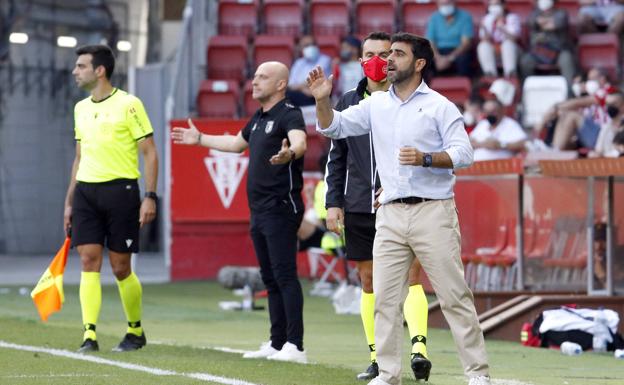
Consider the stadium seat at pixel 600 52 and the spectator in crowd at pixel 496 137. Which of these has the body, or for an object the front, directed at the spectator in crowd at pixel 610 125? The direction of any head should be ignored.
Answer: the stadium seat

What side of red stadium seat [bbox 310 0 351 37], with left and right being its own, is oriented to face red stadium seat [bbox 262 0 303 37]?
right

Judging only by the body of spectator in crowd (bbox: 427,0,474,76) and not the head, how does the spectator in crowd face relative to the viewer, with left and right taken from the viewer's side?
facing the viewer

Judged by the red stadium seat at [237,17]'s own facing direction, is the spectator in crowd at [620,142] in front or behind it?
in front

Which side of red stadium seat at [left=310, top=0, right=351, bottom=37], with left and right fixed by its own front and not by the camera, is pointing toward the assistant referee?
front

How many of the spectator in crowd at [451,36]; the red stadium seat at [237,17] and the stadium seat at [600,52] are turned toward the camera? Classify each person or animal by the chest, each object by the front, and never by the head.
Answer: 3

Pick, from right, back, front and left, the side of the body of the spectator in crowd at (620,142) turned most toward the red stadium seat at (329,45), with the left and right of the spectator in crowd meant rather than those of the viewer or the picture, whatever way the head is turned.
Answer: right
